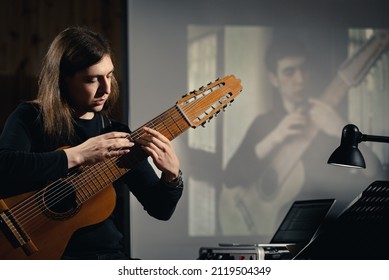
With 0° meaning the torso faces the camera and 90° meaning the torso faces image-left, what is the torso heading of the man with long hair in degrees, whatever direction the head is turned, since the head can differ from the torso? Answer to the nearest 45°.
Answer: approximately 315°

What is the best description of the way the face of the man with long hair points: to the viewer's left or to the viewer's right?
to the viewer's right

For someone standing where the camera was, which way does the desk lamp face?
facing to the left of the viewer
